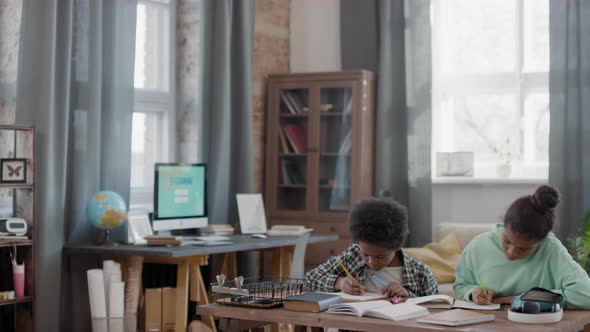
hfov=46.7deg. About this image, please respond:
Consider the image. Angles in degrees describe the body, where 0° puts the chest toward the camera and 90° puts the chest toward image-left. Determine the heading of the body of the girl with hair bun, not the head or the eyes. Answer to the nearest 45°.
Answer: approximately 45°

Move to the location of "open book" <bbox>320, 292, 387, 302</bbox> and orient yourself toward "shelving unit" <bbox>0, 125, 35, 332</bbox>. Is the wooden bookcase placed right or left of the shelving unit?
right

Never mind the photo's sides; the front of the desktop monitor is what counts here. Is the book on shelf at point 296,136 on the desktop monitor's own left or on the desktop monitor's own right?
on the desktop monitor's own left

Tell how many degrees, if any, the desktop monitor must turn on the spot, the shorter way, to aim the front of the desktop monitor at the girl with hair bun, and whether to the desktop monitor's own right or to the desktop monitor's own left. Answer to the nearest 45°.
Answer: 0° — it already faces them

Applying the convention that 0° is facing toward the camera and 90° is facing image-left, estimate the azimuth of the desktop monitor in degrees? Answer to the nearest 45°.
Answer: approximately 315°

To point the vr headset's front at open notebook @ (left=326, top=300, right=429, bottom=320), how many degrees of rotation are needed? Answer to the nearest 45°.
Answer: approximately 90° to its right

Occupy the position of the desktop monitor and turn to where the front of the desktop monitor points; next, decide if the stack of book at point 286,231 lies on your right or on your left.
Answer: on your left

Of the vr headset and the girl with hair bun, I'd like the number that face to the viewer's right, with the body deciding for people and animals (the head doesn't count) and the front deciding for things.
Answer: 0

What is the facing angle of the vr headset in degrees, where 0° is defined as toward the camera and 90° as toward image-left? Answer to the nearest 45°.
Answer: approximately 0°

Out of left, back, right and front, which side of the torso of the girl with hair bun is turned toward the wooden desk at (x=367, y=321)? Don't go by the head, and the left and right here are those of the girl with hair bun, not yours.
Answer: front

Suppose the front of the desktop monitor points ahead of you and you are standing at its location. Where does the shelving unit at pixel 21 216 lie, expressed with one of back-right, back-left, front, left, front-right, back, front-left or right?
right
